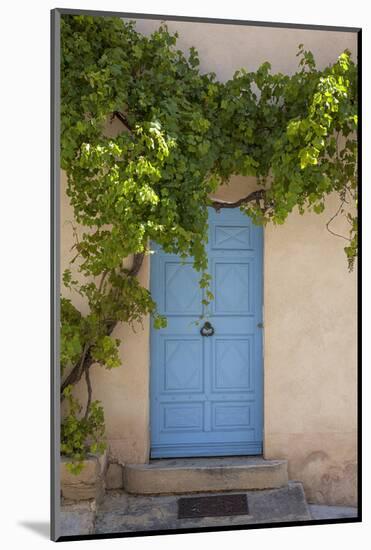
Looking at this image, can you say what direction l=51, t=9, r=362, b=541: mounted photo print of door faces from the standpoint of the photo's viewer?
facing the viewer and to the right of the viewer
